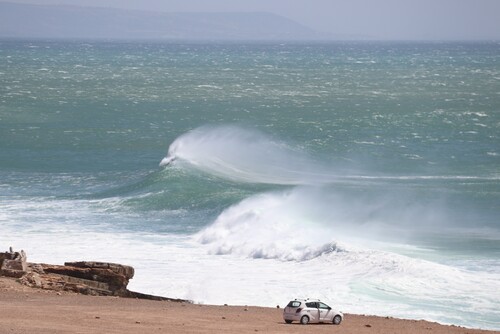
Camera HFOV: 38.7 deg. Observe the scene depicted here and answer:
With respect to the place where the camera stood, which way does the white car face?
facing away from the viewer and to the right of the viewer

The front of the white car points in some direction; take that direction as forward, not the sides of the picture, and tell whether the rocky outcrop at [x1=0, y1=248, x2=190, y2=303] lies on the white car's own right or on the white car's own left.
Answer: on the white car's own left

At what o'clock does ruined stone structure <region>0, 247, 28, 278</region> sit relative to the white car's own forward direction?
The ruined stone structure is roughly at 8 o'clock from the white car.
